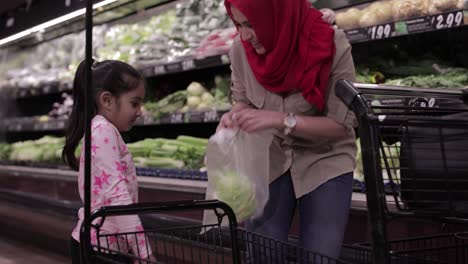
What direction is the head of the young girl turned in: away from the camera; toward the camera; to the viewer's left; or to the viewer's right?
to the viewer's right

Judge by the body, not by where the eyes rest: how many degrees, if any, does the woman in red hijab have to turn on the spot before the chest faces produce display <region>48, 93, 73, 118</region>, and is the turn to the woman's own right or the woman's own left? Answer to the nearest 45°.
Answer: approximately 90° to the woman's own right

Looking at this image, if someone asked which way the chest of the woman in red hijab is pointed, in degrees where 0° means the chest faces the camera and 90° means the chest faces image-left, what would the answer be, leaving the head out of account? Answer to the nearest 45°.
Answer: approximately 45°

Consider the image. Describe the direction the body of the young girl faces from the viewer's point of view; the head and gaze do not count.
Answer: to the viewer's right

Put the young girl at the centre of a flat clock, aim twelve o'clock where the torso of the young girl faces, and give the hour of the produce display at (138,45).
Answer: The produce display is roughly at 9 o'clock from the young girl.

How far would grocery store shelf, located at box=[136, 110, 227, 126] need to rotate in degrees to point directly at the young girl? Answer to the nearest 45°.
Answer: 0° — it already faces them

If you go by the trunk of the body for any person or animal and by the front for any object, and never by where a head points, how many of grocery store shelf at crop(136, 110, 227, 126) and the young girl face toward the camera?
1

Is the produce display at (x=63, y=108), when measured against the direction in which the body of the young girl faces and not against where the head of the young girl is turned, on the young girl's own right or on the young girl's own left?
on the young girl's own left

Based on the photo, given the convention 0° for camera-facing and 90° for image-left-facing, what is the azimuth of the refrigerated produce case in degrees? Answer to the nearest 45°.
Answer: approximately 45°
